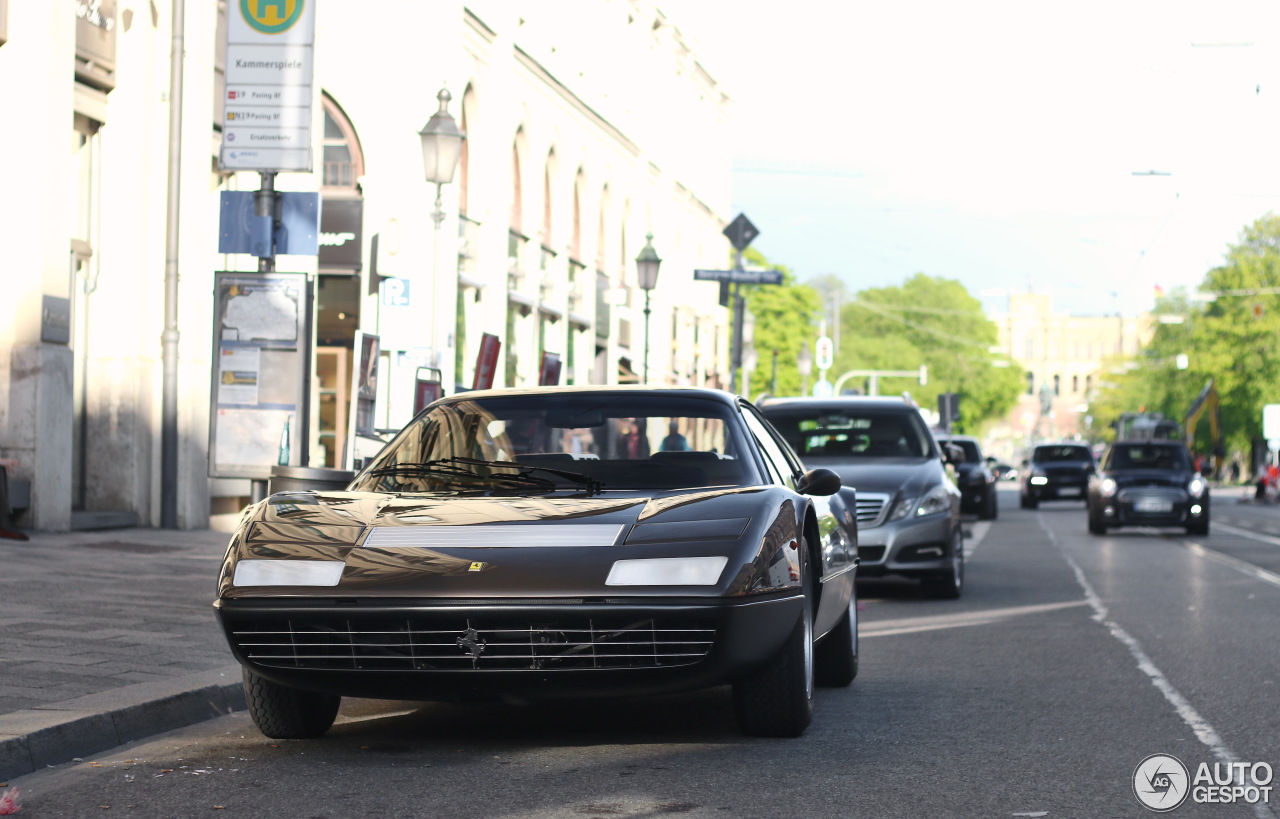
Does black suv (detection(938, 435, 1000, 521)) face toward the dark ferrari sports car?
yes

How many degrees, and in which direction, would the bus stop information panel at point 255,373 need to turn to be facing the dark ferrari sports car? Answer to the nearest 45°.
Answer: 0° — it already faces it

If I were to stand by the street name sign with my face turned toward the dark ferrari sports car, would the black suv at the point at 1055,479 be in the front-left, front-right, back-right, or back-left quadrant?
back-left

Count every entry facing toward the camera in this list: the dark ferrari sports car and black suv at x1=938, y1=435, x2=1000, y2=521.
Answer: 2

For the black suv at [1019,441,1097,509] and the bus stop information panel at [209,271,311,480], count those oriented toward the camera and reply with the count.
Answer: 2

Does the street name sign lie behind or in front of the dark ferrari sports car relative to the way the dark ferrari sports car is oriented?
behind

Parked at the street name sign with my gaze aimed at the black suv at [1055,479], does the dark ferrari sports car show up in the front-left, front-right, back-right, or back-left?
back-right

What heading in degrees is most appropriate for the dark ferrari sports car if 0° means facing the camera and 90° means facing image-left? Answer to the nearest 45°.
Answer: approximately 0°

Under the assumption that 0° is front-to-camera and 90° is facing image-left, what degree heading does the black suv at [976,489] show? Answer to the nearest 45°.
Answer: approximately 0°

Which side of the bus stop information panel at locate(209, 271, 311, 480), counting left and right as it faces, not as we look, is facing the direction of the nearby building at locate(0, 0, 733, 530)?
back
